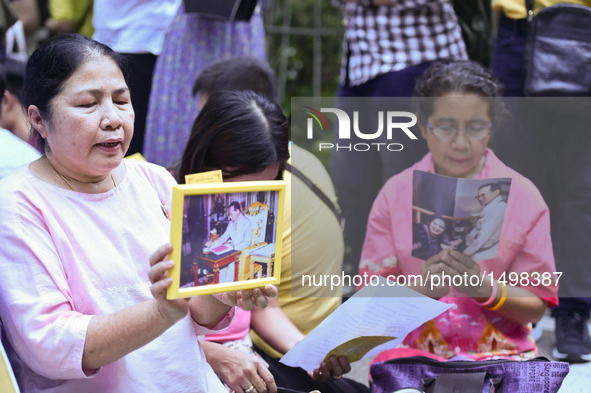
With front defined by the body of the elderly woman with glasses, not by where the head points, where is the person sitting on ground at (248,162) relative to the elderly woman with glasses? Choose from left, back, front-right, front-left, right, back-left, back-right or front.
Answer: right

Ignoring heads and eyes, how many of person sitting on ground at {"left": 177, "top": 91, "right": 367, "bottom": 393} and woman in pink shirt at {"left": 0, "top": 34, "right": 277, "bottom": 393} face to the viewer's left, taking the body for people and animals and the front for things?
0

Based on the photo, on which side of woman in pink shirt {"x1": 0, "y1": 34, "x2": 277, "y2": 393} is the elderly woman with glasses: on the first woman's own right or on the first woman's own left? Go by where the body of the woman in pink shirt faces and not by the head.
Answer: on the first woman's own left

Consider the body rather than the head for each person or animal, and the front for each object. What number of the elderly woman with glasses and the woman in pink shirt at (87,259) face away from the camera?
0

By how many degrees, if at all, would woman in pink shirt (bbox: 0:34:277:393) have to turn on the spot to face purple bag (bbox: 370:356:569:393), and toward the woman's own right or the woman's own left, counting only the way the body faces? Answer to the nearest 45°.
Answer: approximately 45° to the woman's own left

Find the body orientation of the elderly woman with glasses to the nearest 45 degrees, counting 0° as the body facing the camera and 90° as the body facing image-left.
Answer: approximately 0°

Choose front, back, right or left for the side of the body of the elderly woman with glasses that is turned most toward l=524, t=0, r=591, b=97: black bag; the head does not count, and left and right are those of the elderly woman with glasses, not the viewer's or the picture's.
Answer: back

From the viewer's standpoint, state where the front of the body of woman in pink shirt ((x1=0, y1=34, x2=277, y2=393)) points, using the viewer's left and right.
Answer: facing the viewer and to the right of the viewer
